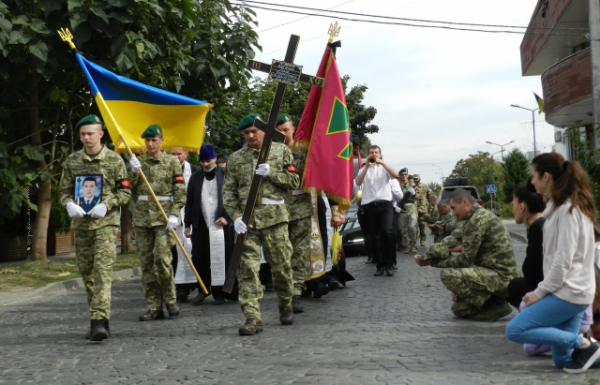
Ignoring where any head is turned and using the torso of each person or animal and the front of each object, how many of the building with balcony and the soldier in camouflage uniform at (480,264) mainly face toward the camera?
0

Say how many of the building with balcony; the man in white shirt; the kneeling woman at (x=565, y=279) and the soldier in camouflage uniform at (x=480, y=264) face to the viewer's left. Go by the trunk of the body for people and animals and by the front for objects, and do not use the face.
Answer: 3

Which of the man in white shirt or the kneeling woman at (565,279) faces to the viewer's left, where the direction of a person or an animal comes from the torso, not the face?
the kneeling woman

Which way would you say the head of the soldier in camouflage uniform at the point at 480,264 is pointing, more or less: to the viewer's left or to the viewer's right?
to the viewer's left

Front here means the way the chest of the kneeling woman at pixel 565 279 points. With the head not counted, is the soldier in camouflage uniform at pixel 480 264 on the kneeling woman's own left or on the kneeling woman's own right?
on the kneeling woman's own right

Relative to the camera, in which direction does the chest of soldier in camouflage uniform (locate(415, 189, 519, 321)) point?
to the viewer's left

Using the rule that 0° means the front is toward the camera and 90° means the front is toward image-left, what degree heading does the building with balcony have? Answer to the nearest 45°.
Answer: approximately 90°

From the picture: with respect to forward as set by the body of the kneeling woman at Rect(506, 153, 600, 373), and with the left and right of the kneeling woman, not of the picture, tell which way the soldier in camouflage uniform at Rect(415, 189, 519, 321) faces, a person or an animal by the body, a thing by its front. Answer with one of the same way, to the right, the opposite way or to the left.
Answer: the same way

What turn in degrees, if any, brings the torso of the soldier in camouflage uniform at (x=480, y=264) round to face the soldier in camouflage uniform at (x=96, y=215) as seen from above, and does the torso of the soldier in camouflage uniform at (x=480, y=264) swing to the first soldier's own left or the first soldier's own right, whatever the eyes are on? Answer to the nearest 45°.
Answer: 0° — they already face them

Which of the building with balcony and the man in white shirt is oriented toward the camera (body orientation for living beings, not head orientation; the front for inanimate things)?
the man in white shirt

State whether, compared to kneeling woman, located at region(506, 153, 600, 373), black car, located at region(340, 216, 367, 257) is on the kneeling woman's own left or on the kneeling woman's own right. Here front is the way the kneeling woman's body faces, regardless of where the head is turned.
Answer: on the kneeling woman's own right

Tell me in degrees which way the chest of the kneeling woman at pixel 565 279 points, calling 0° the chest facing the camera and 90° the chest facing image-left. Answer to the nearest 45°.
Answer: approximately 90°

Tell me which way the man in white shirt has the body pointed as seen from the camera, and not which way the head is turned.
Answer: toward the camera

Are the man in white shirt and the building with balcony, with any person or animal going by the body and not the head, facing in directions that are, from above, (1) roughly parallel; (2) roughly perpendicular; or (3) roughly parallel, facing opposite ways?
roughly perpendicular

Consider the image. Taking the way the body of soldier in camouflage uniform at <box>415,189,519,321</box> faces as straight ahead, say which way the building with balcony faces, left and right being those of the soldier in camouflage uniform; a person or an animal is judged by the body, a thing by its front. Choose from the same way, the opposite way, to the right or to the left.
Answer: the same way

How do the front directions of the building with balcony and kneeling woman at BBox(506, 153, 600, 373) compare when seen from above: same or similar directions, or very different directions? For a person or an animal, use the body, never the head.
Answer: same or similar directions

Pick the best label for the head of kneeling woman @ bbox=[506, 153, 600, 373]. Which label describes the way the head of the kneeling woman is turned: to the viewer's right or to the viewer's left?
to the viewer's left

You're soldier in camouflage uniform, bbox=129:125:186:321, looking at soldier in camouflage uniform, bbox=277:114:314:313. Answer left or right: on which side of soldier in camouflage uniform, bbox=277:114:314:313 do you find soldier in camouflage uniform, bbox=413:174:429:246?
left

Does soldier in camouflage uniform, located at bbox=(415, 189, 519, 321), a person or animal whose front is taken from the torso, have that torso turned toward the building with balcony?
no

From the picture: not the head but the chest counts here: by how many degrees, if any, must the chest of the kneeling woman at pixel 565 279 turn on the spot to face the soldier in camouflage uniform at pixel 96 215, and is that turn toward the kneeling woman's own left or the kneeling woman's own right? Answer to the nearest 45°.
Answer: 0° — they already face them
